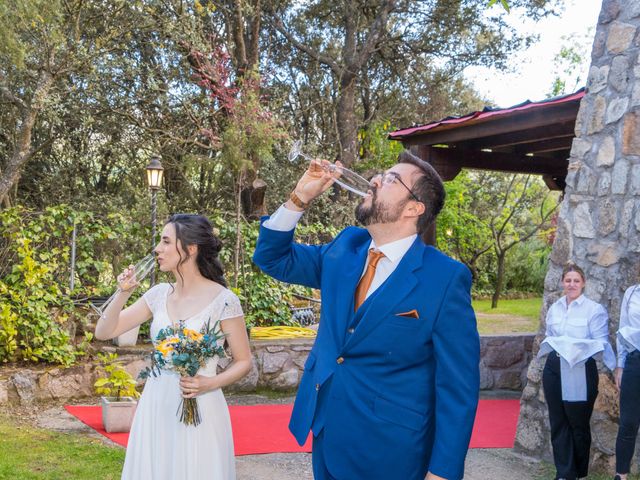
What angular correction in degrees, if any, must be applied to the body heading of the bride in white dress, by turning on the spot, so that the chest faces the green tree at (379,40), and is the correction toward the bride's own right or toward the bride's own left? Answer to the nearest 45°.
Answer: approximately 135° to the bride's own right

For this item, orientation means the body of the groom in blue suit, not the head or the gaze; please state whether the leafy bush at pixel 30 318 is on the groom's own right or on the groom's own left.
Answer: on the groom's own right

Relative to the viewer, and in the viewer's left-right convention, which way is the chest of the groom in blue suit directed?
facing the viewer and to the left of the viewer

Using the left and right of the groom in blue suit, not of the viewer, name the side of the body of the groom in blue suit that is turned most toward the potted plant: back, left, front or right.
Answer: right

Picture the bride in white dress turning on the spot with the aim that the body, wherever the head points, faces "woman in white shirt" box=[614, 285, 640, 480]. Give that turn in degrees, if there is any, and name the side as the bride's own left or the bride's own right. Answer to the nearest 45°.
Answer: approximately 135° to the bride's own left

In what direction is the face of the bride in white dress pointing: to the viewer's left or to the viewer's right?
to the viewer's left

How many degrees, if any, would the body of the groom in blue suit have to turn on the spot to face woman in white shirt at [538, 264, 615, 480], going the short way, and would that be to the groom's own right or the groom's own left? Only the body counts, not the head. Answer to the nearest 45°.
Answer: approximately 180°

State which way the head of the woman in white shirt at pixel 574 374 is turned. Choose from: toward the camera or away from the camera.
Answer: toward the camera

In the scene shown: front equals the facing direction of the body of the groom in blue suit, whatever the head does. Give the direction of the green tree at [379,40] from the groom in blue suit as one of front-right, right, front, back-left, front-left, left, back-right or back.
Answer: back-right

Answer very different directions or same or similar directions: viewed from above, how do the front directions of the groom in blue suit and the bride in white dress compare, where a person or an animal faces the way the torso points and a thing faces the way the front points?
same or similar directions

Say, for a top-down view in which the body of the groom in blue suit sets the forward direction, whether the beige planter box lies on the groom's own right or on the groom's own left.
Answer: on the groom's own right

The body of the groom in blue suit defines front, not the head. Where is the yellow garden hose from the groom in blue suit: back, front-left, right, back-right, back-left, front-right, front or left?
back-right
